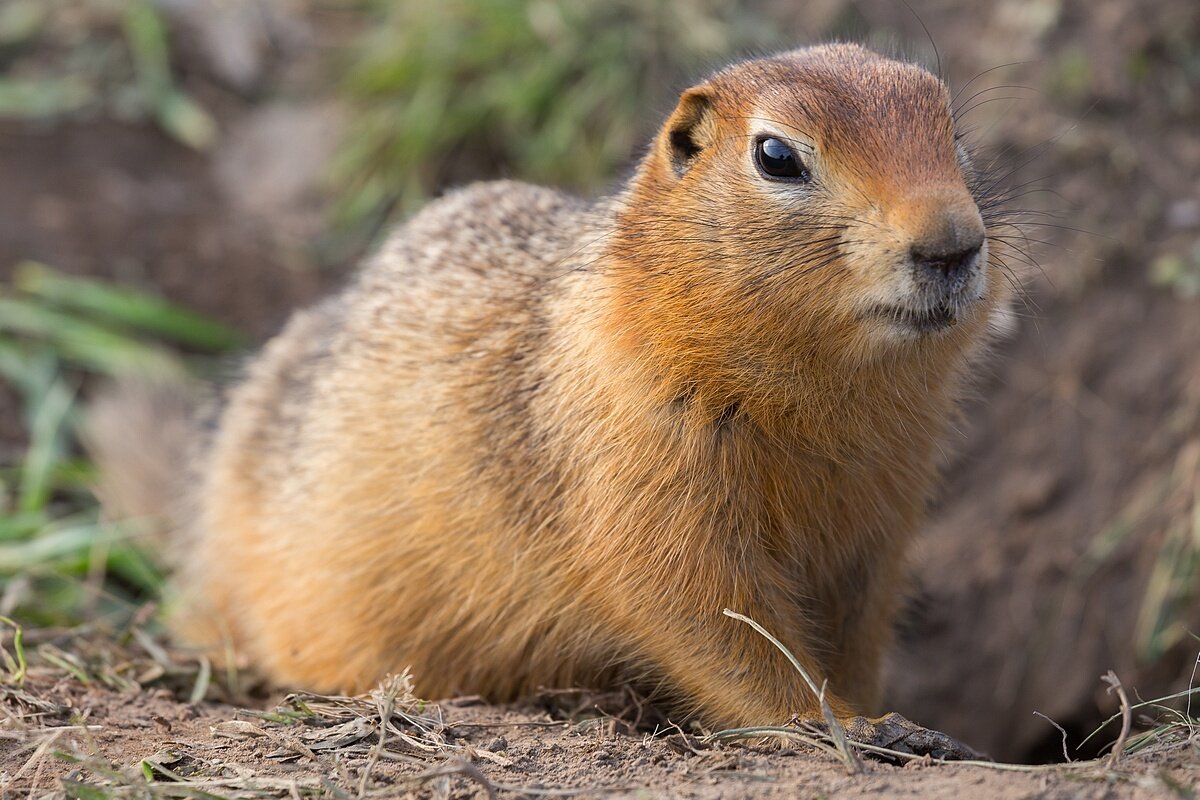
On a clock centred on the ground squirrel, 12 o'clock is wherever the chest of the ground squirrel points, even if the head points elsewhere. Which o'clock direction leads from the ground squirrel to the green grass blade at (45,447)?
The green grass blade is roughly at 6 o'clock from the ground squirrel.

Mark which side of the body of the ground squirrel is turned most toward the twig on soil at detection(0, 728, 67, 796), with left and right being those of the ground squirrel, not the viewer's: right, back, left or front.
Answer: right

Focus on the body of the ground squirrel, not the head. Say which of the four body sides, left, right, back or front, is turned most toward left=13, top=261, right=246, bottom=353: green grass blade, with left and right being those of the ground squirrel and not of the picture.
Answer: back

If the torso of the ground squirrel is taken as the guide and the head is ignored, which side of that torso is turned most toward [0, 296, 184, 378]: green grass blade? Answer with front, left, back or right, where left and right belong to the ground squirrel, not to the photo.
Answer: back

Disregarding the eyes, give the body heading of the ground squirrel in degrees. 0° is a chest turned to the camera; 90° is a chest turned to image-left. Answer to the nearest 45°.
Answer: approximately 315°

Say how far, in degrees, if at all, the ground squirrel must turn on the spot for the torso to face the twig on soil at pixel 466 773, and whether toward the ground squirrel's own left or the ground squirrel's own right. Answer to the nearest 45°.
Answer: approximately 45° to the ground squirrel's own right
